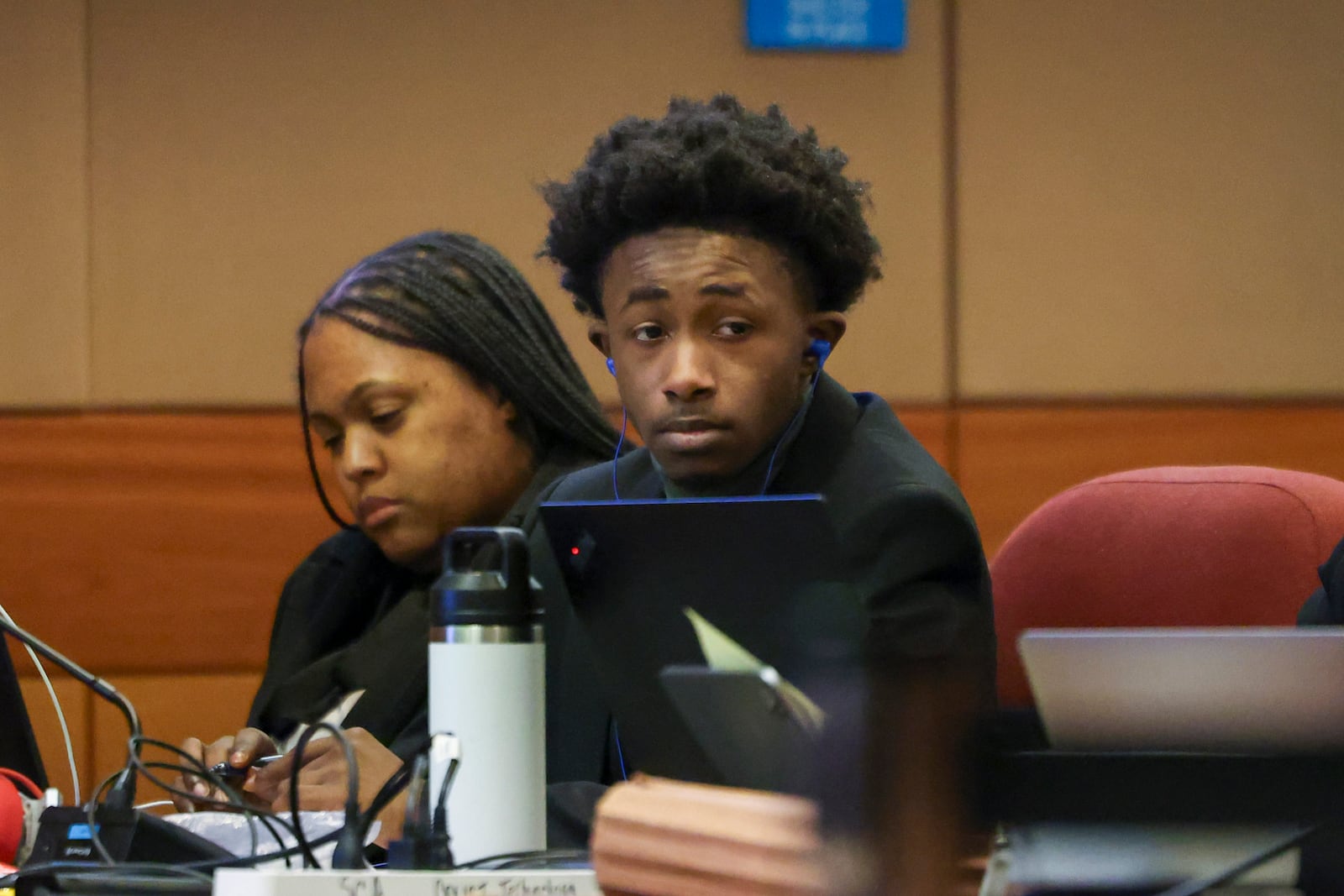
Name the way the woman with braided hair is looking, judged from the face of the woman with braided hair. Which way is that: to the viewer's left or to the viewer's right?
to the viewer's left

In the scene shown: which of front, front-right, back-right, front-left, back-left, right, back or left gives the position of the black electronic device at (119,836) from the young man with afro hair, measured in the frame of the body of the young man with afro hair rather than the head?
front

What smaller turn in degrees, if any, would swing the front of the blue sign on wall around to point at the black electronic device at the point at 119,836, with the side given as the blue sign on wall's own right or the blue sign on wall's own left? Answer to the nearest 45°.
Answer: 0° — it already faces it

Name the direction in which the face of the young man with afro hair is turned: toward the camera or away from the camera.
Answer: toward the camera

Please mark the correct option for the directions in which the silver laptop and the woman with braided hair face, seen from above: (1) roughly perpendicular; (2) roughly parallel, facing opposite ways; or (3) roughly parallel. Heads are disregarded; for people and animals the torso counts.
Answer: roughly parallel, facing opposite ways

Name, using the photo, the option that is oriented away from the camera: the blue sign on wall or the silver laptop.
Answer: the silver laptop

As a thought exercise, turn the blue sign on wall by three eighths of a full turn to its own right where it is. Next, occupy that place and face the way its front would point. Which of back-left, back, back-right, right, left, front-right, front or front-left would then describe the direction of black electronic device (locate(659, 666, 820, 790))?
back-left

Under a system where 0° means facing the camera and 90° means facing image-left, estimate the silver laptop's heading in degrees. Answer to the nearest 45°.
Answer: approximately 180°

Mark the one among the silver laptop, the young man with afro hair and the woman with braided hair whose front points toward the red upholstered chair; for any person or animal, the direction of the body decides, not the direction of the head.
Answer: the silver laptop

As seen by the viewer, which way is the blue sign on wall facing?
toward the camera

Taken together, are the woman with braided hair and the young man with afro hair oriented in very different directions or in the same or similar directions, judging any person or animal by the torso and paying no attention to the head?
same or similar directions

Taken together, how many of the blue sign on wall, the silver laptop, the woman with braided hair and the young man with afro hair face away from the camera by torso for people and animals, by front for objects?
1

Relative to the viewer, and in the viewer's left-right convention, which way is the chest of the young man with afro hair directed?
facing the viewer and to the left of the viewer

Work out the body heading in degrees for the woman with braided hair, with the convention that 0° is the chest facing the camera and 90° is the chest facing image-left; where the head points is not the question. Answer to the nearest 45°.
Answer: approximately 45°

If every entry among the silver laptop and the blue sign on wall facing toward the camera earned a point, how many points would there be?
1

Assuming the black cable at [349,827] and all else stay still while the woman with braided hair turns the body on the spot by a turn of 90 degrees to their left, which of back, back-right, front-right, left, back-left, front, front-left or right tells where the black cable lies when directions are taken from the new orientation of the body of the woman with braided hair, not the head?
front-right

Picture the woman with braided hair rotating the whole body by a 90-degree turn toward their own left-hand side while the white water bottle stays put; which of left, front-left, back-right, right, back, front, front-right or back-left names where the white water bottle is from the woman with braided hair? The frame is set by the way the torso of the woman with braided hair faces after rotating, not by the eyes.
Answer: front-right

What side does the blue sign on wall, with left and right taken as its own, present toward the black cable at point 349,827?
front

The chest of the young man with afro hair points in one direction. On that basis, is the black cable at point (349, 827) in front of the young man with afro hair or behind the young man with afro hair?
in front

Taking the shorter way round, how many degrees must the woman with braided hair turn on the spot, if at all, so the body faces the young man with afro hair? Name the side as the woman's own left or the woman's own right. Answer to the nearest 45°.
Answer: approximately 90° to the woman's own left
